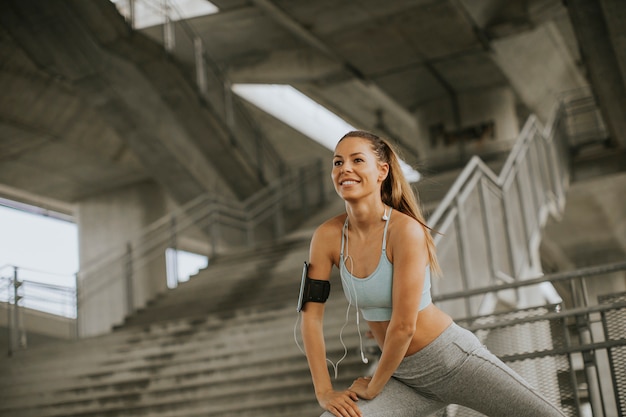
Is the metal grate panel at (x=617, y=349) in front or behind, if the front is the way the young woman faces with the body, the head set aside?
behind

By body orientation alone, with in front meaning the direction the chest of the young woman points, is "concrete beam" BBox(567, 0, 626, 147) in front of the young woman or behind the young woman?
behind

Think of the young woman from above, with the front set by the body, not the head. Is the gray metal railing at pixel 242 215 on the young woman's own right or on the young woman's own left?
on the young woman's own right

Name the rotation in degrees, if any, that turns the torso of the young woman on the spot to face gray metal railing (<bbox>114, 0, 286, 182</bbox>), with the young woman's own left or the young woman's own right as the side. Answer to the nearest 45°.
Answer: approximately 135° to the young woman's own right

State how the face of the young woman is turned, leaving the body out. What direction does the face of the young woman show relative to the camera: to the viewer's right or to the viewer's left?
to the viewer's left

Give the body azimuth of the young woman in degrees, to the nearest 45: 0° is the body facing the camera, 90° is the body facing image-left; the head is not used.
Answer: approximately 45°

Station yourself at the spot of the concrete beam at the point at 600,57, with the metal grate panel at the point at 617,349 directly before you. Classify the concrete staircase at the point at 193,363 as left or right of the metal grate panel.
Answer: right

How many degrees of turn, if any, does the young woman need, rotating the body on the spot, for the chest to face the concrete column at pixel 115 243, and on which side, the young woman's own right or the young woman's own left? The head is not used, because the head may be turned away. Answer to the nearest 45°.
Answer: approximately 90° to the young woman's own right

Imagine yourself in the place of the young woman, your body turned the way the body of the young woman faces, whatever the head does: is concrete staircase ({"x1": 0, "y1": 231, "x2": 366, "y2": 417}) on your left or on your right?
on your right
